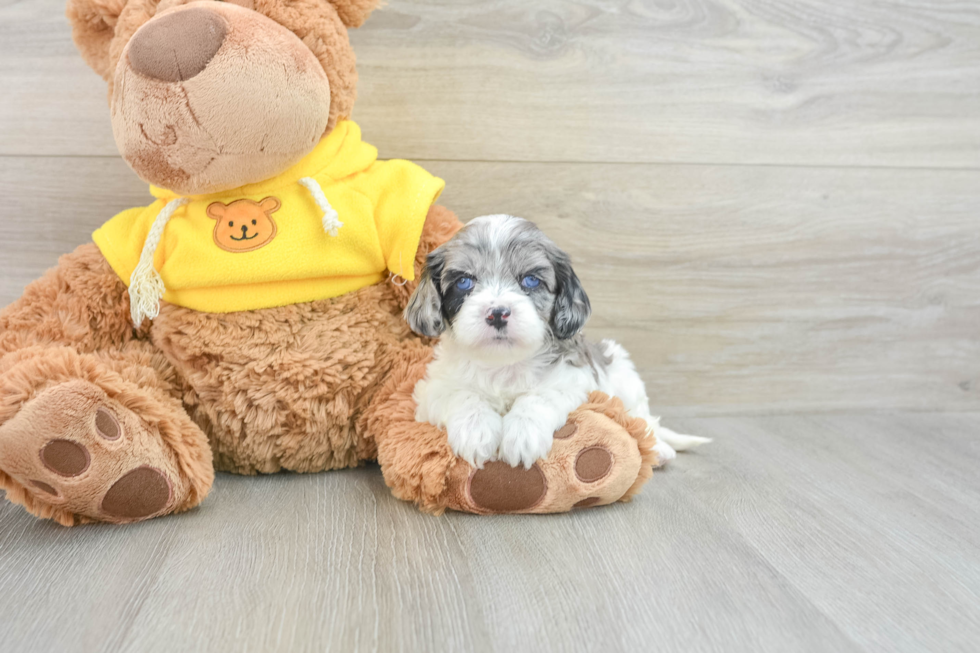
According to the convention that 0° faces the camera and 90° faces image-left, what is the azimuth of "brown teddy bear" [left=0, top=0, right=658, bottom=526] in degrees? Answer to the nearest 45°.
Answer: approximately 0°

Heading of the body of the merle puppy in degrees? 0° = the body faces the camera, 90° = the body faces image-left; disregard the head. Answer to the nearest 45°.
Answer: approximately 45°
